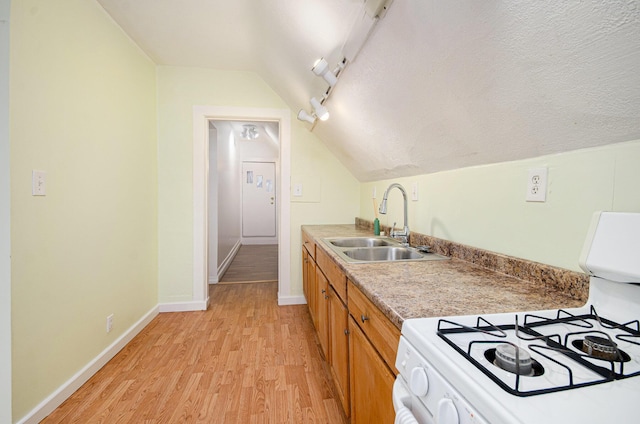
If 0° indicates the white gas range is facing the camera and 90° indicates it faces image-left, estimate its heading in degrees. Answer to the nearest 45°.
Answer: approximately 45°

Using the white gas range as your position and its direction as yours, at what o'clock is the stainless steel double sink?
The stainless steel double sink is roughly at 3 o'clock from the white gas range.

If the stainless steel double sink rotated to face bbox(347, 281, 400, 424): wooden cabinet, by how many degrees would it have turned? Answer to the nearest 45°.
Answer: approximately 90° to its left

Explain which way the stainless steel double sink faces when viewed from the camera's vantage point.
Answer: facing to the left of the viewer

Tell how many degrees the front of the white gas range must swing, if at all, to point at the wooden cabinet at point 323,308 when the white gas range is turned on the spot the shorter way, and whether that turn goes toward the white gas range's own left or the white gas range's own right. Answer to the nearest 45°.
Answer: approximately 90° to the white gas range's own right

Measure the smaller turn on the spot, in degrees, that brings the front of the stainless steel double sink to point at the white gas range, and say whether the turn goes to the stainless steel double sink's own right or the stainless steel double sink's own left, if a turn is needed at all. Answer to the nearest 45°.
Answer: approximately 90° to the stainless steel double sink's own left

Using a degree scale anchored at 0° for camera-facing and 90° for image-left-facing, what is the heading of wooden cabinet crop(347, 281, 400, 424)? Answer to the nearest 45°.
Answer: approximately 45°

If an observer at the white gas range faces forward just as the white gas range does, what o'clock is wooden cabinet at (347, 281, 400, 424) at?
The wooden cabinet is roughly at 2 o'clock from the white gas range.
